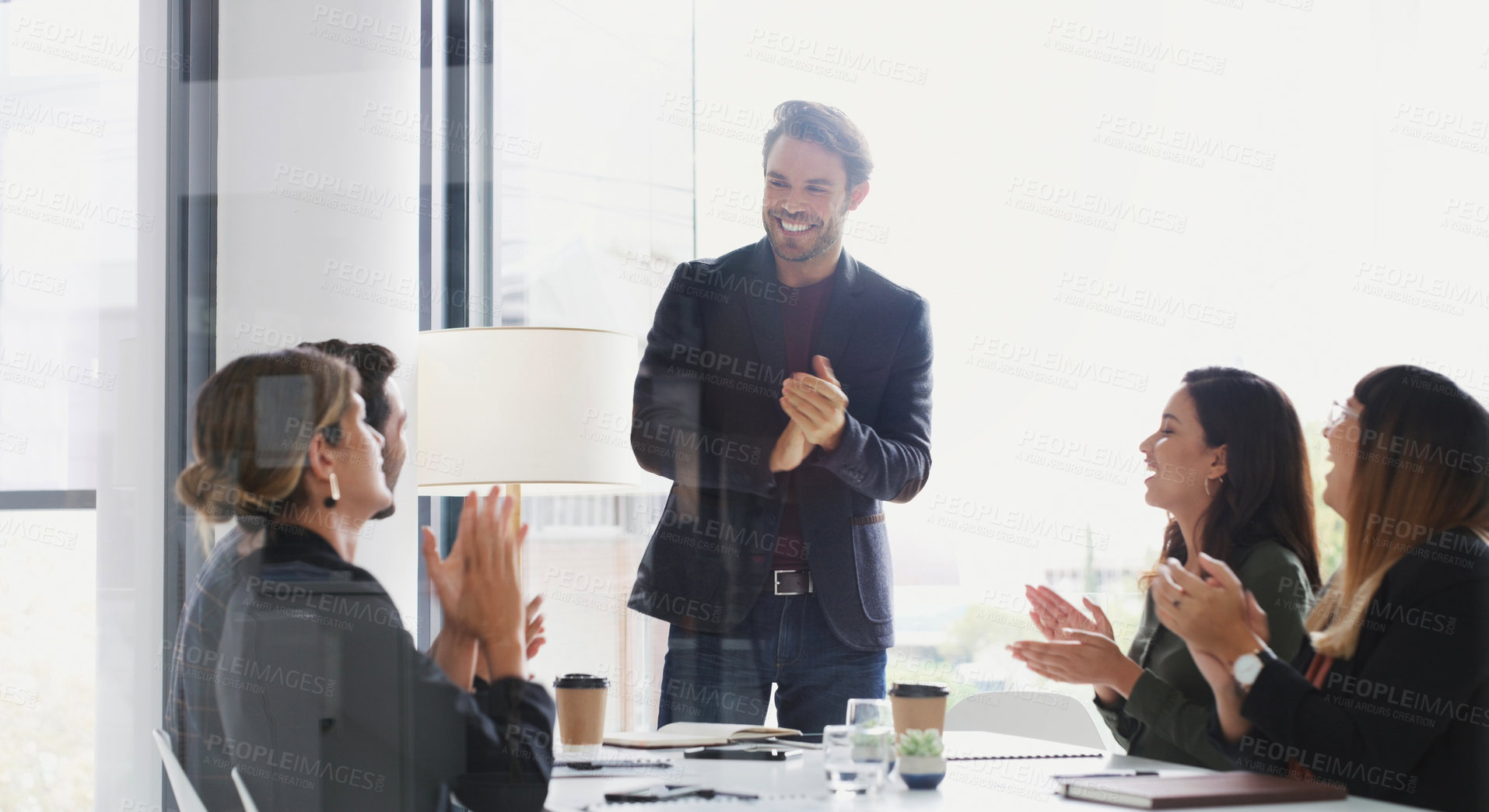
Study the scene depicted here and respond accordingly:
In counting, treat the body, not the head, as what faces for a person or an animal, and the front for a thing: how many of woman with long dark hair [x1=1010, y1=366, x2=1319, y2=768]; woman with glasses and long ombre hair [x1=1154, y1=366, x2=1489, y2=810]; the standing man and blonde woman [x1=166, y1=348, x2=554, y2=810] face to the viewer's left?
2

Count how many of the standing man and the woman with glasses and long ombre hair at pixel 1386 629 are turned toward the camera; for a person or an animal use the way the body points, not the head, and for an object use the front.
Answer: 1

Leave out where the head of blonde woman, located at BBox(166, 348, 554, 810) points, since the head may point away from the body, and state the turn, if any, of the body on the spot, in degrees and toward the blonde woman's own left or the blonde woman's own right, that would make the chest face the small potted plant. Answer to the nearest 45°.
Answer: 0° — they already face it

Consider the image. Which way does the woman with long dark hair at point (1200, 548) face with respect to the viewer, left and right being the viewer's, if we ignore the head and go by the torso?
facing to the left of the viewer

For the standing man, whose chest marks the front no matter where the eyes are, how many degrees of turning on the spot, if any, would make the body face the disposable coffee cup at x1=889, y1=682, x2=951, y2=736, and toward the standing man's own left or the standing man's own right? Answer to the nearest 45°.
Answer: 0° — they already face it

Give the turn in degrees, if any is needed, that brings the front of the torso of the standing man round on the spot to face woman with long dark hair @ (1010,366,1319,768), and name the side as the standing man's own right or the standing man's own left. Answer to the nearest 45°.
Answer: approximately 45° to the standing man's own left

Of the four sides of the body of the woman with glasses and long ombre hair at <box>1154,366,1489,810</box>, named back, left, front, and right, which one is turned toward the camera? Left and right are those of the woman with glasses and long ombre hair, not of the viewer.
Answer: left

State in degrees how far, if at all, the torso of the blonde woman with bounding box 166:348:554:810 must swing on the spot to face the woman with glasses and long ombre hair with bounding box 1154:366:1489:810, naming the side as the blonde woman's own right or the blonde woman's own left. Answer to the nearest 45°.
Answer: approximately 45° to the blonde woman's own right

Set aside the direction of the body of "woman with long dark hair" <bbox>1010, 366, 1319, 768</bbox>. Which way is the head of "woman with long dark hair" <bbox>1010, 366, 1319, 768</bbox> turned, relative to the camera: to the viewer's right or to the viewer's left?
to the viewer's left

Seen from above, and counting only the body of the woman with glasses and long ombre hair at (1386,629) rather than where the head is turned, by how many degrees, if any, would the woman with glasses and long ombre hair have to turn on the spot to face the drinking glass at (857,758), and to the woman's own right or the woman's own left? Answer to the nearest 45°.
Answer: approximately 45° to the woman's own left
